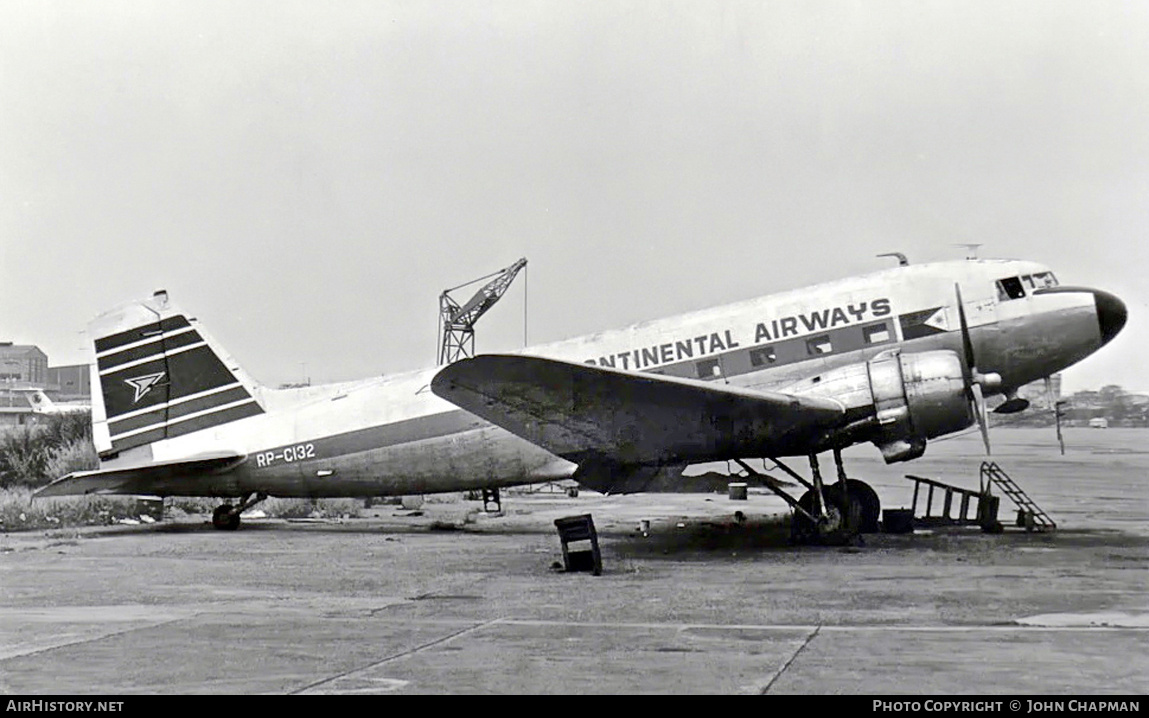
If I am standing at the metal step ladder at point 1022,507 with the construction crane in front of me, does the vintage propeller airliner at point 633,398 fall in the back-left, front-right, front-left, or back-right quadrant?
front-left

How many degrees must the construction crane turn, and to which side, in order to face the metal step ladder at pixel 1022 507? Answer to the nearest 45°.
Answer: approximately 45° to its right

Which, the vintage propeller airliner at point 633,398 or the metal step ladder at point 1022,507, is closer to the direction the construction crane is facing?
the metal step ladder

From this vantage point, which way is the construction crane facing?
to the viewer's right

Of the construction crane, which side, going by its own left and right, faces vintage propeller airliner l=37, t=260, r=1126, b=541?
right
